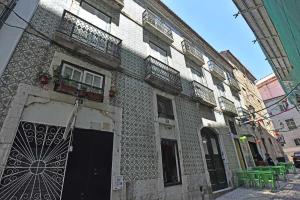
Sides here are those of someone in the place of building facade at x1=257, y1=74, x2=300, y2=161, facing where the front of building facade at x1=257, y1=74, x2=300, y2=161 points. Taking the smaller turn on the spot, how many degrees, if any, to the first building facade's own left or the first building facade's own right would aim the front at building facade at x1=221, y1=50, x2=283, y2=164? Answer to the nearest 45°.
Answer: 0° — it already faces it

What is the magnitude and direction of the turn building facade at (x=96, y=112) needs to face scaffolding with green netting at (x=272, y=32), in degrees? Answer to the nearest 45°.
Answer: approximately 45° to its left

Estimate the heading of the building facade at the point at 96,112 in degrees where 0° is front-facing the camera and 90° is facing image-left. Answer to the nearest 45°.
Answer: approximately 315°

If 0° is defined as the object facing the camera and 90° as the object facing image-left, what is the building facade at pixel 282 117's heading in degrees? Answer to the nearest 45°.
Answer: approximately 0°

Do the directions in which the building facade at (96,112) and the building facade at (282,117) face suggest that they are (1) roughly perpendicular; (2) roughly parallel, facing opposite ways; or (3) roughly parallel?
roughly perpendicular

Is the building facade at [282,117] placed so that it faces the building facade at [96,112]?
yes

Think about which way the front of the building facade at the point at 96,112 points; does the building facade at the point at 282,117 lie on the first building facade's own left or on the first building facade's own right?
on the first building facade's own left
